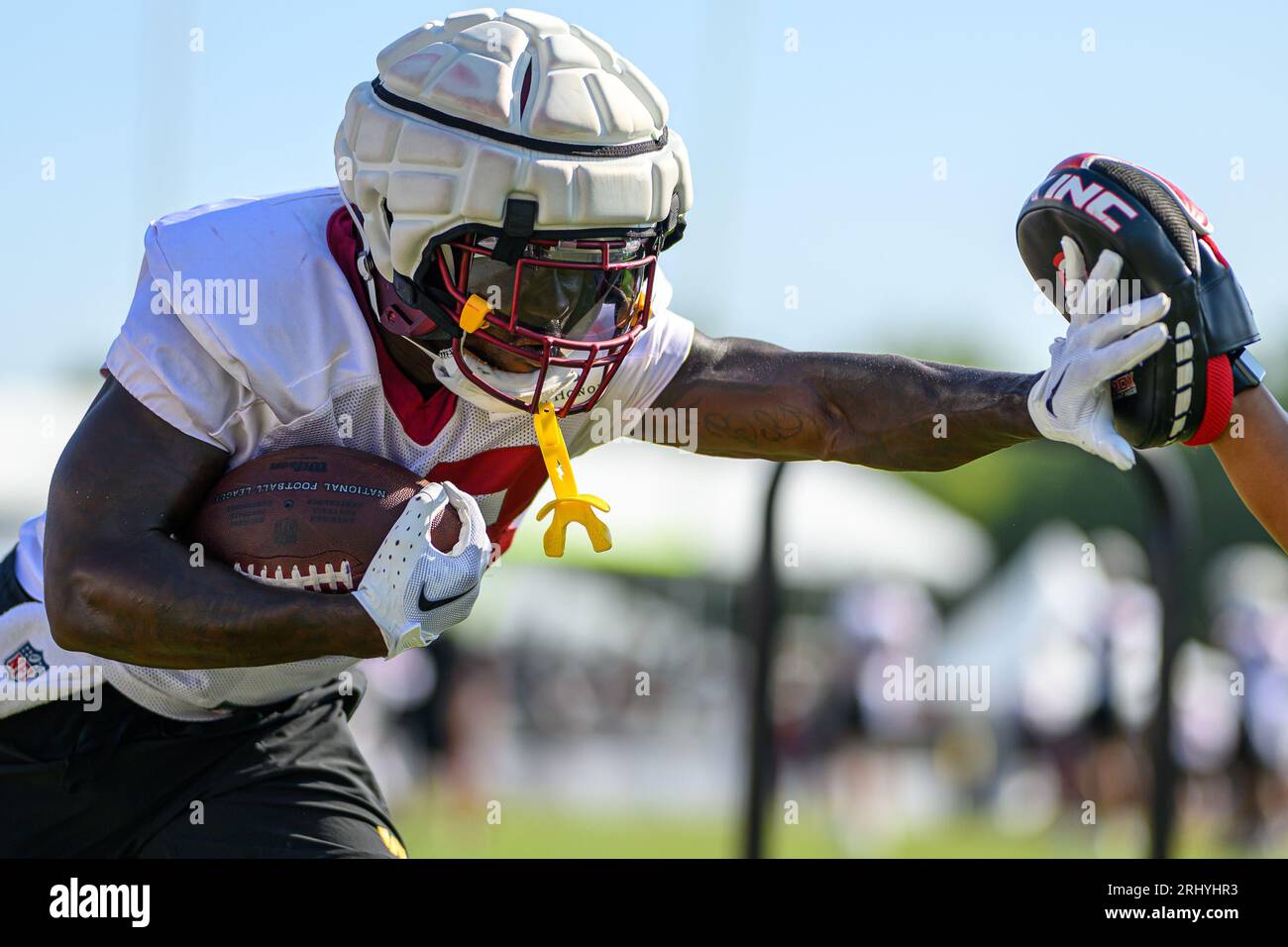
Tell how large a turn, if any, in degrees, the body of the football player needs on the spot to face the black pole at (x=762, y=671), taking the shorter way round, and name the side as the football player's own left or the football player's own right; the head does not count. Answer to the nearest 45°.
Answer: approximately 90° to the football player's own left

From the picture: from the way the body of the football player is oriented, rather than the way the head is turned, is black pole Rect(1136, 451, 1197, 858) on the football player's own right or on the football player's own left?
on the football player's own left

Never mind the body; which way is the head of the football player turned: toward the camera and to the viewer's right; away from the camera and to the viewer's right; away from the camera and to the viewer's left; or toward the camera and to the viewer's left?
toward the camera and to the viewer's right
